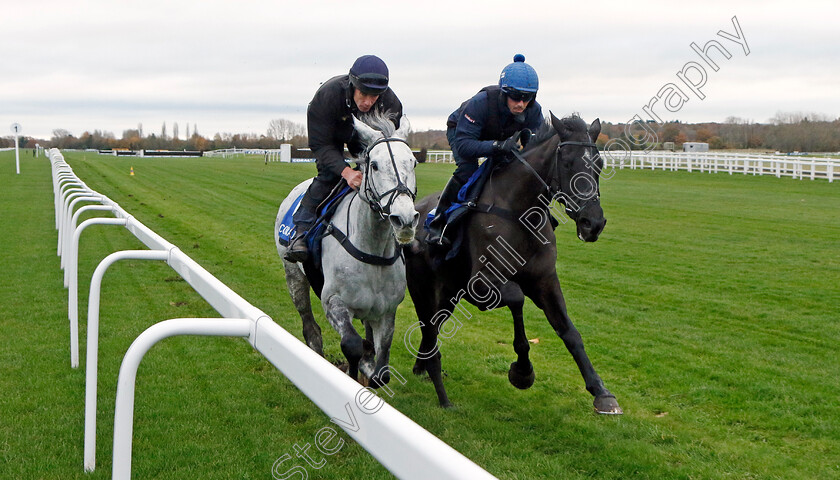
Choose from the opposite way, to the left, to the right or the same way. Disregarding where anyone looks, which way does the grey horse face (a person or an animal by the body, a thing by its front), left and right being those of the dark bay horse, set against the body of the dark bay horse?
the same way

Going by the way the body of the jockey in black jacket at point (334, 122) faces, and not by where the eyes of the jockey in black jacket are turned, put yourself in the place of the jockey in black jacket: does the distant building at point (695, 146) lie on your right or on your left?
on your left

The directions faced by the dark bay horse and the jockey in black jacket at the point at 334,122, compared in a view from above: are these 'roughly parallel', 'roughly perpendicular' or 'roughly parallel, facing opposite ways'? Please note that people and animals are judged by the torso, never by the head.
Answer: roughly parallel

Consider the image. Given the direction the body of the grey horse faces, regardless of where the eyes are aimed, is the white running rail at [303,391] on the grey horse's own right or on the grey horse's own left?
on the grey horse's own right

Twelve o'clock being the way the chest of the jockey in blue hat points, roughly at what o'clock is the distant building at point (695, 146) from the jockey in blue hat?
The distant building is roughly at 8 o'clock from the jockey in blue hat.

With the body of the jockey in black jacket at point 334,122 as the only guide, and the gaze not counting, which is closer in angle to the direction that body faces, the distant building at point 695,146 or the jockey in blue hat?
the jockey in blue hat

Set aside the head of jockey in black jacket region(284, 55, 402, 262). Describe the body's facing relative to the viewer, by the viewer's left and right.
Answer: facing the viewer and to the right of the viewer

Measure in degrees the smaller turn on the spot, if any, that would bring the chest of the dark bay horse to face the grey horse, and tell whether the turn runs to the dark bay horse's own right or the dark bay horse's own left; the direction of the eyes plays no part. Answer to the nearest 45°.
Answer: approximately 90° to the dark bay horse's own right

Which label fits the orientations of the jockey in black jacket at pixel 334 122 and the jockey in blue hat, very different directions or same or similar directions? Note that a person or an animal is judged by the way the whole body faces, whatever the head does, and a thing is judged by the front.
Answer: same or similar directions

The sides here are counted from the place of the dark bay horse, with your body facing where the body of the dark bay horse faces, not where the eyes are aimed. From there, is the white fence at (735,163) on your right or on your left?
on your left

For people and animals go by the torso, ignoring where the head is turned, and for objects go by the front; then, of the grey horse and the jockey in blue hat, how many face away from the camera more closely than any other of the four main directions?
0
